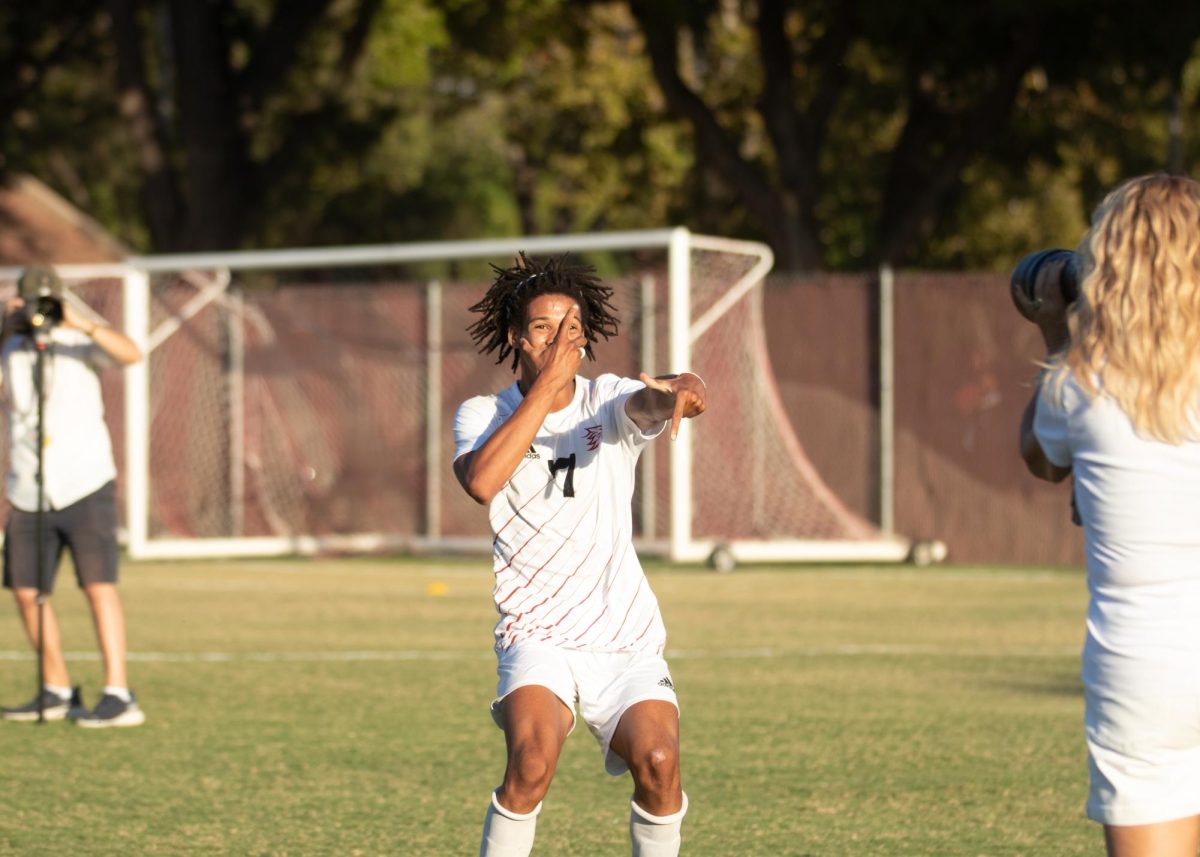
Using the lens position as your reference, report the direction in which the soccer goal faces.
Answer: facing the viewer and to the left of the viewer

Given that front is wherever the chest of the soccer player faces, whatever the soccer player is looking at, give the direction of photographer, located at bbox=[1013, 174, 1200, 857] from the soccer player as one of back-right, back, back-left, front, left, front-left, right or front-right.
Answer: front-left

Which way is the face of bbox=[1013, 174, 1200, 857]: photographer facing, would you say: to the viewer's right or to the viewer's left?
to the viewer's left

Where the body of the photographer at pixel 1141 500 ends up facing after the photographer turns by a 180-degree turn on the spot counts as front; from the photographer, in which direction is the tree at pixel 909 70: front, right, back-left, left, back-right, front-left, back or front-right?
back-left

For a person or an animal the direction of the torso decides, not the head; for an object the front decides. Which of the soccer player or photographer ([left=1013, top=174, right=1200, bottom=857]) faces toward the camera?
the soccer player

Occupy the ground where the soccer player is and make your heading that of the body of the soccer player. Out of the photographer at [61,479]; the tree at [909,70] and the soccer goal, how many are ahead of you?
0

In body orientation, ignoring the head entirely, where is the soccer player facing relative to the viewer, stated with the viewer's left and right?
facing the viewer

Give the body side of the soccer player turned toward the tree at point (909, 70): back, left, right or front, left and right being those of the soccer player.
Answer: back

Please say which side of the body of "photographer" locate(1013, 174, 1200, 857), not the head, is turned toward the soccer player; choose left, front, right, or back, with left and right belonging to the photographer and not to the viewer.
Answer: front

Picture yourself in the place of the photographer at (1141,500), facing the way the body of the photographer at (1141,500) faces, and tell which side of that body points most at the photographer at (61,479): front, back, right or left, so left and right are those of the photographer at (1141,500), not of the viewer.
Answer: front

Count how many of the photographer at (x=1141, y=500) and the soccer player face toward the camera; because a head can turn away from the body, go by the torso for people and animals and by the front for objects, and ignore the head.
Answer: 1

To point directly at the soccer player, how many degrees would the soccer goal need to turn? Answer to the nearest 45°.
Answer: approximately 45° to its left

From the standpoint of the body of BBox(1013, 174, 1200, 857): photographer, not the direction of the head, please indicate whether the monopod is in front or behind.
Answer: in front

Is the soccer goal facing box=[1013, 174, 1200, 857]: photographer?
no

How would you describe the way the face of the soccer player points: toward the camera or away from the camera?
toward the camera

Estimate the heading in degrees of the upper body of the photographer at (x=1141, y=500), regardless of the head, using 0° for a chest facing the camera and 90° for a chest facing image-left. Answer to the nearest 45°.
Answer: approximately 135°
